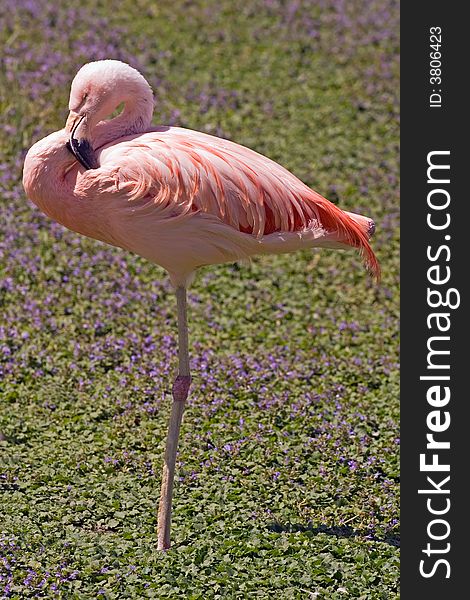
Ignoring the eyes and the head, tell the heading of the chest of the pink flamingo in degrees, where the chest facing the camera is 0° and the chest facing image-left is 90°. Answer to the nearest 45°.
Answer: approximately 90°
